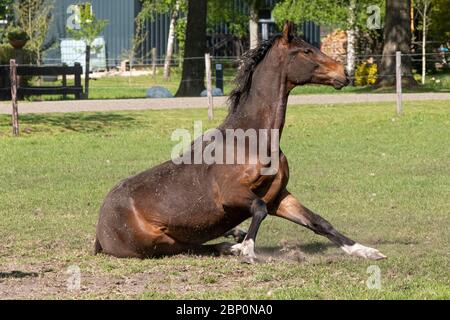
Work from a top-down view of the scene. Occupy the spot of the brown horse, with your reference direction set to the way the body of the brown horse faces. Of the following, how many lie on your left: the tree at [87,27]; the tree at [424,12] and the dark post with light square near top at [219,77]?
3

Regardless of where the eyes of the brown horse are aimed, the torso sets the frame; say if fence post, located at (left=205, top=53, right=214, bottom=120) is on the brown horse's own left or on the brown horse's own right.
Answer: on the brown horse's own left

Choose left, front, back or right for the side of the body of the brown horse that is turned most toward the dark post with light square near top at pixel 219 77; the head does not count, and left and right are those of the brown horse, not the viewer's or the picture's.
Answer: left

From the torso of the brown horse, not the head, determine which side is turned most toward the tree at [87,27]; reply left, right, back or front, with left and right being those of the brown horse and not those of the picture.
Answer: left

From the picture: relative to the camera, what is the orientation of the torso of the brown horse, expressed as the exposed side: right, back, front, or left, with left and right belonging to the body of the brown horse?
right

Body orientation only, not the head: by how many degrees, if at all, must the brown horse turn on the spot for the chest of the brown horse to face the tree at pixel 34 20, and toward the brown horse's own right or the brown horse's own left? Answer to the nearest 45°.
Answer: approximately 90° to the brown horse's own left

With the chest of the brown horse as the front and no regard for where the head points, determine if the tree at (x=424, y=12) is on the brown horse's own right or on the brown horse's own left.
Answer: on the brown horse's own left

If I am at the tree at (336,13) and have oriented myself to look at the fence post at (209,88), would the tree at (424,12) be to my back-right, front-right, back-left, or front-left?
back-left

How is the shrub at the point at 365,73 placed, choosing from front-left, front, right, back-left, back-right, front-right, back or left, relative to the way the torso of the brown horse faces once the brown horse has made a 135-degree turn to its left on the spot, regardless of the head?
front-right

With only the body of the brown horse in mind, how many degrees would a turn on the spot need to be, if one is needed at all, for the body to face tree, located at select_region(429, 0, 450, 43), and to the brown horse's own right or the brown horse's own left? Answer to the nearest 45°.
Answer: approximately 90° to the brown horse's own left
